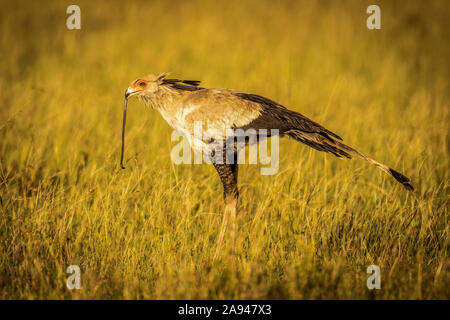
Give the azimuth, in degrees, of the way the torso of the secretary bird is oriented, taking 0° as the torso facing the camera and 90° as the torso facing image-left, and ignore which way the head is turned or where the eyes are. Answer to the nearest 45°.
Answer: approximately 90°
